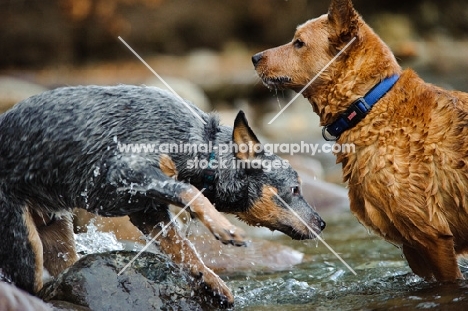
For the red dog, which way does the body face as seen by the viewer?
to the viewer's left

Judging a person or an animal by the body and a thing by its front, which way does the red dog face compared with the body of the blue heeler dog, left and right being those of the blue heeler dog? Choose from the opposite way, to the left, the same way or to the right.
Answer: the opposite way

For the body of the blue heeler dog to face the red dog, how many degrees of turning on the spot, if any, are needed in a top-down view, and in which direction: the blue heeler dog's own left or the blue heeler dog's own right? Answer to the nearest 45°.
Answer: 0° — it already faces it

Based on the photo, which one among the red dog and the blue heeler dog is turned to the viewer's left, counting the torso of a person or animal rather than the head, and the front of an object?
the red dog

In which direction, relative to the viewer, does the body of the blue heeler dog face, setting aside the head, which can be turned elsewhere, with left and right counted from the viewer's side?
facing to the right of the viewer

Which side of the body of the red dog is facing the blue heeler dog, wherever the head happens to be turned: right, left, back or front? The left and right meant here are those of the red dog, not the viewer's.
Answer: front

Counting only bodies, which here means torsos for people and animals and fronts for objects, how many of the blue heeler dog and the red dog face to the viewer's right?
1
